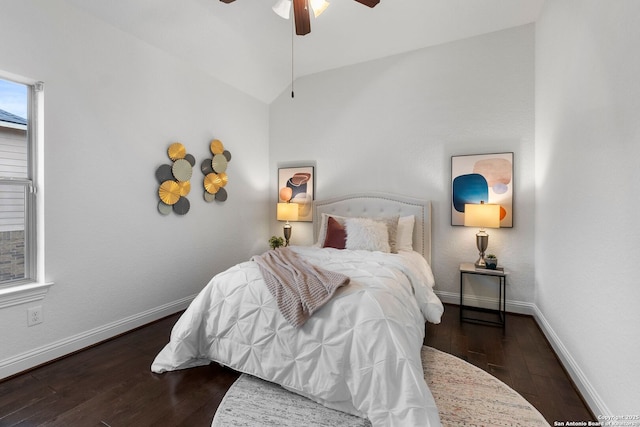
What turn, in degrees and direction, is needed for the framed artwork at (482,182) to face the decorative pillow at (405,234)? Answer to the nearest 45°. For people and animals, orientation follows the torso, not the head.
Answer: approximately 90° to its right

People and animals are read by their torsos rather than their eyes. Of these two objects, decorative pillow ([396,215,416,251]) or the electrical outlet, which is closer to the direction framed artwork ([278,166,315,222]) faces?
the electrical outlet

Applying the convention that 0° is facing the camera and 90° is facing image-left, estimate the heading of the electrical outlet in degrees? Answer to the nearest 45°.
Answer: approximately 315°

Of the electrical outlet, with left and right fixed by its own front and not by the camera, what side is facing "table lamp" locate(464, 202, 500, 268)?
front

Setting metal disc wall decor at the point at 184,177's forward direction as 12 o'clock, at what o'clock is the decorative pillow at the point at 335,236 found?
The decorative pillow is roughly at 11 o'clock from the metal disc wall decor.

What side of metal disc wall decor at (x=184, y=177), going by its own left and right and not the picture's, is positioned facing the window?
right

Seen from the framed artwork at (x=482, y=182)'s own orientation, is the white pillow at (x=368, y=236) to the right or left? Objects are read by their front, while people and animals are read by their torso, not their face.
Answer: on its right

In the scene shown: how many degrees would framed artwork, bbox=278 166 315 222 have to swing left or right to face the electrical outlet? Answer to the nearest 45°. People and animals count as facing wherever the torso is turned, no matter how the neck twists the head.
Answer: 0° — it already faces it

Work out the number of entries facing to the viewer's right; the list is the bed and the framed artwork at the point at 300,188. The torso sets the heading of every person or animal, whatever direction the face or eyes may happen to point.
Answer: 0
